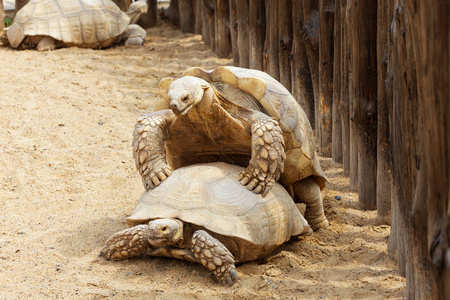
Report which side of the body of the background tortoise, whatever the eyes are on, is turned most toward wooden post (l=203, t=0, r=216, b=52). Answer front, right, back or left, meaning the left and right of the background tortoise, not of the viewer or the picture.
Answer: front

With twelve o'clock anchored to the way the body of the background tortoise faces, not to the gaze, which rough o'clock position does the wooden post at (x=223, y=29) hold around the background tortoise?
The wooden post is roughly at 1 o'clock from the background tortoise.

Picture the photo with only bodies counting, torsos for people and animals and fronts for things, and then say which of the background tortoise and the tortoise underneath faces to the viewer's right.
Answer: the background tortoise

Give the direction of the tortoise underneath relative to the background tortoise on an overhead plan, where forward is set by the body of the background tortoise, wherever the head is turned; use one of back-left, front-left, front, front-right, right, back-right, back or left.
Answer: right

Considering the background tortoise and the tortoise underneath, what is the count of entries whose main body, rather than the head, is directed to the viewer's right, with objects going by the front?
1

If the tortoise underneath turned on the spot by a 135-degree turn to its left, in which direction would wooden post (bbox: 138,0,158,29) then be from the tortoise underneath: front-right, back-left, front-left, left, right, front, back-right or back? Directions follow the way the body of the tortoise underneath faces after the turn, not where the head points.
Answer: left

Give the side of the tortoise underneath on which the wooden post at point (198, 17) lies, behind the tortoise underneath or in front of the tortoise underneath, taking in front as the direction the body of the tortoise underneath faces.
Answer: behind

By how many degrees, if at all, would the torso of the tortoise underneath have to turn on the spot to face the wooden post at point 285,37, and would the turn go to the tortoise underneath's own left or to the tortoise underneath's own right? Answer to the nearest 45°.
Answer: approximately 135° to the tortoise underneath's own right

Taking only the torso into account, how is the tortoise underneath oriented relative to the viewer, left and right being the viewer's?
facing the viewer and to the left of the viewer

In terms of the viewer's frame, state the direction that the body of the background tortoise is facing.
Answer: to the viewer's right

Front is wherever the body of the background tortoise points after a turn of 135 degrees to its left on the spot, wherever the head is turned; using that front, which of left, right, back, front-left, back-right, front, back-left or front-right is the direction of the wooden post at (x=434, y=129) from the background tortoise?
back-left

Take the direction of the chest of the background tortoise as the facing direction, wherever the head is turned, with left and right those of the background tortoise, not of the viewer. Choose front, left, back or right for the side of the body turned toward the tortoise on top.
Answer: right

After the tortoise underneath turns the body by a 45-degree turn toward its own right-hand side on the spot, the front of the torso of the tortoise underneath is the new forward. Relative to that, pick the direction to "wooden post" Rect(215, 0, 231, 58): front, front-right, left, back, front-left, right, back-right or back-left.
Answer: right

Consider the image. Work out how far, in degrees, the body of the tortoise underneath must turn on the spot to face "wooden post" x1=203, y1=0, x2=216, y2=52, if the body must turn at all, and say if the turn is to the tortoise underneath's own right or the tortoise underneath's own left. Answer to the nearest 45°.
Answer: approximately 135° to the tortoise underneath's own right
